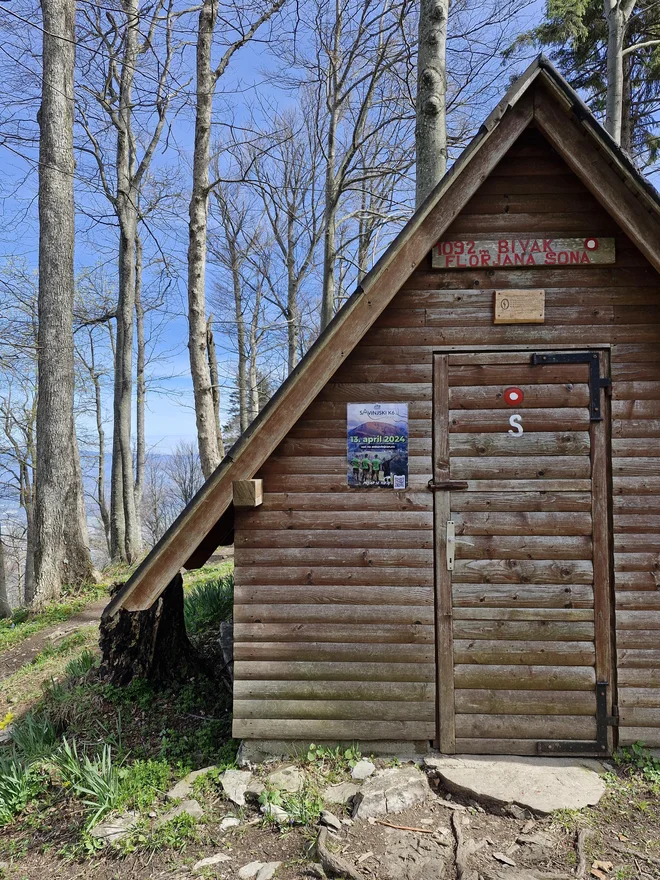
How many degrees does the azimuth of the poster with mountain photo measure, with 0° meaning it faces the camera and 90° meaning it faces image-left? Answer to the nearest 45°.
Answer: approximately 0°

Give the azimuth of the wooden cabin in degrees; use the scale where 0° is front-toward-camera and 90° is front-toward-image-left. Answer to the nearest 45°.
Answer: approximately 0°

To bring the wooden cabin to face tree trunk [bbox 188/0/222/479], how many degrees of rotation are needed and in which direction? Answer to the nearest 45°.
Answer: approximately 135° to its right

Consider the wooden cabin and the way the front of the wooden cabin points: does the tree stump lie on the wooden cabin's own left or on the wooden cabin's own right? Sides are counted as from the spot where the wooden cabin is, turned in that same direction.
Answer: on the wooden cabin's own right

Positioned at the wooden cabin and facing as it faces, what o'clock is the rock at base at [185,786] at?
The rock at base is roughly at 3 o'clock from the wooden cabin.
